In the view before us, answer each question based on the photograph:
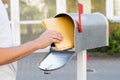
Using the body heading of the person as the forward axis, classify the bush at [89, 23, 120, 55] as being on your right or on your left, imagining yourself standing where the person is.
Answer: on your left

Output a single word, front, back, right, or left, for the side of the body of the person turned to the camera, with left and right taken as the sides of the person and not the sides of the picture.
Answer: right

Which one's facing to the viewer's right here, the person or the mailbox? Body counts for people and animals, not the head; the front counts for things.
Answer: the person

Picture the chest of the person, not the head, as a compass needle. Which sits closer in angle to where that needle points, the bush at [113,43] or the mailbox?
the mailbox

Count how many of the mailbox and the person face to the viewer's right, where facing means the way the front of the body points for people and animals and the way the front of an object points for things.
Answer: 1

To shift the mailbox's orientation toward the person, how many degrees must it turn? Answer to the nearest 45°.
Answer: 0° — it already faces them

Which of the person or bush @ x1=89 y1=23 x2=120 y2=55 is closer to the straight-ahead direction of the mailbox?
the person
